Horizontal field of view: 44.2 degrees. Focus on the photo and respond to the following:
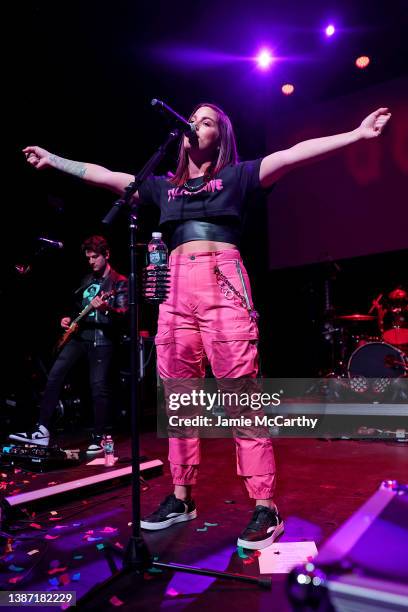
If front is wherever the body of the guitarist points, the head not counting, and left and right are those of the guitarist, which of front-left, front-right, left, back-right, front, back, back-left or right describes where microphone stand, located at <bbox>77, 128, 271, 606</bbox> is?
front-left

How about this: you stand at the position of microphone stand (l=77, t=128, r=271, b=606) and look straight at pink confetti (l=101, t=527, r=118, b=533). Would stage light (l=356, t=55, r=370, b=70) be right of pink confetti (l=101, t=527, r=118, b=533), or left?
right

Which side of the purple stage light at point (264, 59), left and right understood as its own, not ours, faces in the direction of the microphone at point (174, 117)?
front

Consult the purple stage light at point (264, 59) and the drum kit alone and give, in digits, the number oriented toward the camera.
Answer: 2

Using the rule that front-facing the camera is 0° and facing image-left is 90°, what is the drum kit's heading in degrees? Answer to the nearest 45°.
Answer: approximately 0°

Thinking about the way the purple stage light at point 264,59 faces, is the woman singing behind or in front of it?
in front

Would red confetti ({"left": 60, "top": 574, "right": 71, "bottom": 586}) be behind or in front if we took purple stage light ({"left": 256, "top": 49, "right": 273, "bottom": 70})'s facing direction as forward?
in front

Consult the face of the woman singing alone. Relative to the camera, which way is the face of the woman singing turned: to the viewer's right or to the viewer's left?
to the viewer's left

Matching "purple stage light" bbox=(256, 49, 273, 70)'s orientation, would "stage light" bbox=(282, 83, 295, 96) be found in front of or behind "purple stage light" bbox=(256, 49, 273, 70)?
behind

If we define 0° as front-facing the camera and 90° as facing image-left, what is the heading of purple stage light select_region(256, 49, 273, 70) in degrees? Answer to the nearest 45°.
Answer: approximately 0°
